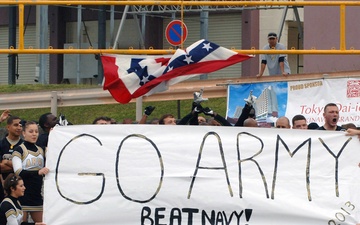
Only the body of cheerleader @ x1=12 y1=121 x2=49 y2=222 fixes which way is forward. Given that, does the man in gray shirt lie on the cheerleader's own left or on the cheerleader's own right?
on the cheerleader's own left

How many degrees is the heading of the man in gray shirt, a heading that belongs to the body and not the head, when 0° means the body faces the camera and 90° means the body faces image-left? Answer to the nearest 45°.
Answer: approximately 0°

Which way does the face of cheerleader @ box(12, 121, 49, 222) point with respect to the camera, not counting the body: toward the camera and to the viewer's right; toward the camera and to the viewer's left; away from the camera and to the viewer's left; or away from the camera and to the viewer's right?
toward the camera and to the viewer's right

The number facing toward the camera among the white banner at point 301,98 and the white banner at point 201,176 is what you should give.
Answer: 2

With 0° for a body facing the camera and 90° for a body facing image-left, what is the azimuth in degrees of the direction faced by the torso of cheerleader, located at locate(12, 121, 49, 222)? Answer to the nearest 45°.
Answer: approximately 315°
